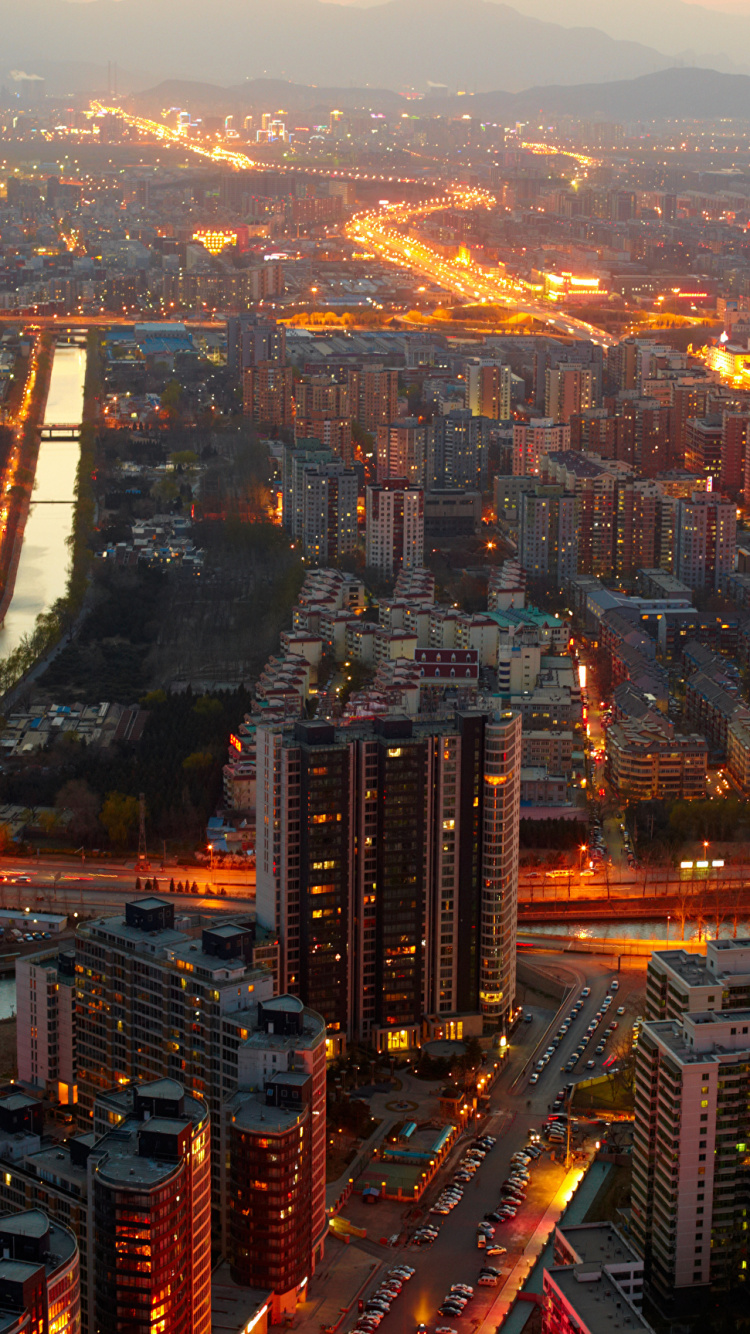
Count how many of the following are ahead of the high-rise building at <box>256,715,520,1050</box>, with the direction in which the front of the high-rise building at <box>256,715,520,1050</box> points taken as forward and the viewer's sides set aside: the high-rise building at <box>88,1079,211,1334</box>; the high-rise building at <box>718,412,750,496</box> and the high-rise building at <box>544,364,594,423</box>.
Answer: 1

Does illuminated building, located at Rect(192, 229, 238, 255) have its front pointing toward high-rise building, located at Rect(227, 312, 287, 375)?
yes

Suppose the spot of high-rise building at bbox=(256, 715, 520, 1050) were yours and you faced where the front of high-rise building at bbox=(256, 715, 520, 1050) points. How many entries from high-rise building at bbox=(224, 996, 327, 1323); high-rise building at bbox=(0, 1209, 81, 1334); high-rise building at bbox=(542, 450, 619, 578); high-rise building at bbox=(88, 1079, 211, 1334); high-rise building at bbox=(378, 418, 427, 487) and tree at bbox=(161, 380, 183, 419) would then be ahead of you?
3

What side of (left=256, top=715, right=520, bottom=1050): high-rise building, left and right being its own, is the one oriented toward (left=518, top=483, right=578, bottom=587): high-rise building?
back

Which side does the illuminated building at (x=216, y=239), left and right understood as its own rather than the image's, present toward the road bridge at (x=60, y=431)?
front

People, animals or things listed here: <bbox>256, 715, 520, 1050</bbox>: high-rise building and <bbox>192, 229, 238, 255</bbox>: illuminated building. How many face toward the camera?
2

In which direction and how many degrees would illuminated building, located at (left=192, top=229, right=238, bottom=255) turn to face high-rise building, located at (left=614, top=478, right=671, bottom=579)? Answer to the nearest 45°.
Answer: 0° — it already faces it

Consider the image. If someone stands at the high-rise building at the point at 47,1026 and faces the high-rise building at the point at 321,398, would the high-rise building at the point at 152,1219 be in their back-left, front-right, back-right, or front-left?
back-right

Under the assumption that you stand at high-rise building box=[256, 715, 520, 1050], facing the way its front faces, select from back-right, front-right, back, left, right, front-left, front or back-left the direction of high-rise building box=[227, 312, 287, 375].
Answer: back

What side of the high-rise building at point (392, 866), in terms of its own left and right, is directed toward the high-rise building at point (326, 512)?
back

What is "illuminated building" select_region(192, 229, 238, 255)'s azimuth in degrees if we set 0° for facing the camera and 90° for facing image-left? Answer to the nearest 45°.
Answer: approximately 0°

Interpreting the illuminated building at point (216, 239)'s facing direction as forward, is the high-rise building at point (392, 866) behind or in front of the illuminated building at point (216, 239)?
in front

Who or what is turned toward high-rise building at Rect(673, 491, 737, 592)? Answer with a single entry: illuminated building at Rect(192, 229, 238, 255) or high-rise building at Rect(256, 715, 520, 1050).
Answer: the illuminated building

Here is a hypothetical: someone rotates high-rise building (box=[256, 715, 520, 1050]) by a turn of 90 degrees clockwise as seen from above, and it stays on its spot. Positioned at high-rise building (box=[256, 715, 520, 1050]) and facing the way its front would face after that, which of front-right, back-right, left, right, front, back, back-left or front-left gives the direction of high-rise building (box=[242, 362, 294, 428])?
right

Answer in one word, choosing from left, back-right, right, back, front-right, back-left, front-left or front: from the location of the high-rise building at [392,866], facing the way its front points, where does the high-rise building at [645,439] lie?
back

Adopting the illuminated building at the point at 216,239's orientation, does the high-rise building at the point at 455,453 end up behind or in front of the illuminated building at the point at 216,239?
in front

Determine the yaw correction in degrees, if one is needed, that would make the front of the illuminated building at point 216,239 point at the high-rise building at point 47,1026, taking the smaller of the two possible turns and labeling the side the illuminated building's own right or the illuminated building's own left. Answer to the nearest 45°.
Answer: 0° — it already faces it
